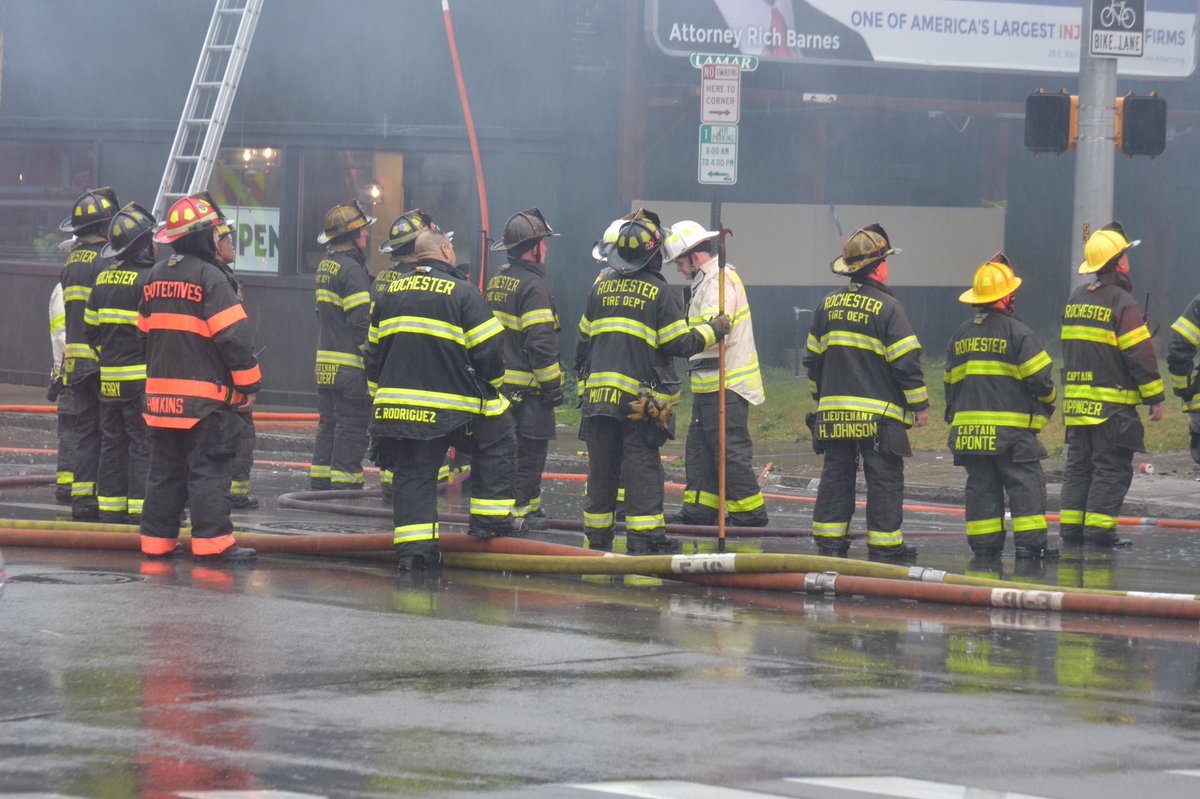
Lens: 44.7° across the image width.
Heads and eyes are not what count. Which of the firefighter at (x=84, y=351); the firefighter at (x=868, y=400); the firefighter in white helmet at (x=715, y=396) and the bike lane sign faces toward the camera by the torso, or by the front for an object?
the bike lane sign

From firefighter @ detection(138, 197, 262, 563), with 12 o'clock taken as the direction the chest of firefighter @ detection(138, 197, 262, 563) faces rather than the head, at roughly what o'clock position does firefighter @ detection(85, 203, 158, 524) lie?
firefighter @ detection(85, 203, 158, 524) is roughly at 10 o'clock from firefighter @ detection(138, 197, 262, 563).

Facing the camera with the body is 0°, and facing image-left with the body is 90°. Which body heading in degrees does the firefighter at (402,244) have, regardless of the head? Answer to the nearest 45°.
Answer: approximately 225°

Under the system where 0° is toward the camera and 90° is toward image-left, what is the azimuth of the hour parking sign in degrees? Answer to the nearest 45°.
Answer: approximately 0°

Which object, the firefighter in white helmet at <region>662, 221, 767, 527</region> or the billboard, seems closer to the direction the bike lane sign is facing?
the firefighter in white helmet

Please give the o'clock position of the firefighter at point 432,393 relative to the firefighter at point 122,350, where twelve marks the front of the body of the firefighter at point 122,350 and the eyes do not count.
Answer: the firefighter at point 432,393 is roughly at 3 o'clock from the firefighter at point 122,350.

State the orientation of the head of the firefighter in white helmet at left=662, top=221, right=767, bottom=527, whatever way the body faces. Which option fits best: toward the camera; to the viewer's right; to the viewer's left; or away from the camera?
to the viewer's left

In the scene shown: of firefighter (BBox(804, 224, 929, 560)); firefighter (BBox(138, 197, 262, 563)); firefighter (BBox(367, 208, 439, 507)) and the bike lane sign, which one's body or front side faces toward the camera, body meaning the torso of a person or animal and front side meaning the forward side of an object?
the bike lane sign

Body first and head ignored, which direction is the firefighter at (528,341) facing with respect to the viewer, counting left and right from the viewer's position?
facing away from the viewer and to the right of the viewer

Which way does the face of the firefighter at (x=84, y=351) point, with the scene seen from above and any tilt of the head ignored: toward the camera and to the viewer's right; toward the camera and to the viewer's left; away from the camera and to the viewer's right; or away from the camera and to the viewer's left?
away from the camera and to the viewer's right

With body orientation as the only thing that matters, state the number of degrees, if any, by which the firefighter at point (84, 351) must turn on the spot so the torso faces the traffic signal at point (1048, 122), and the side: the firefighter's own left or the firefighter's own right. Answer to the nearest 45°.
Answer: approximately 45° to the firefighter's own right

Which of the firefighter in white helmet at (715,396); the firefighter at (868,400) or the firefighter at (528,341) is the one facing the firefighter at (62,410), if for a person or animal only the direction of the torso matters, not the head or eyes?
the firefighter in white helmet
